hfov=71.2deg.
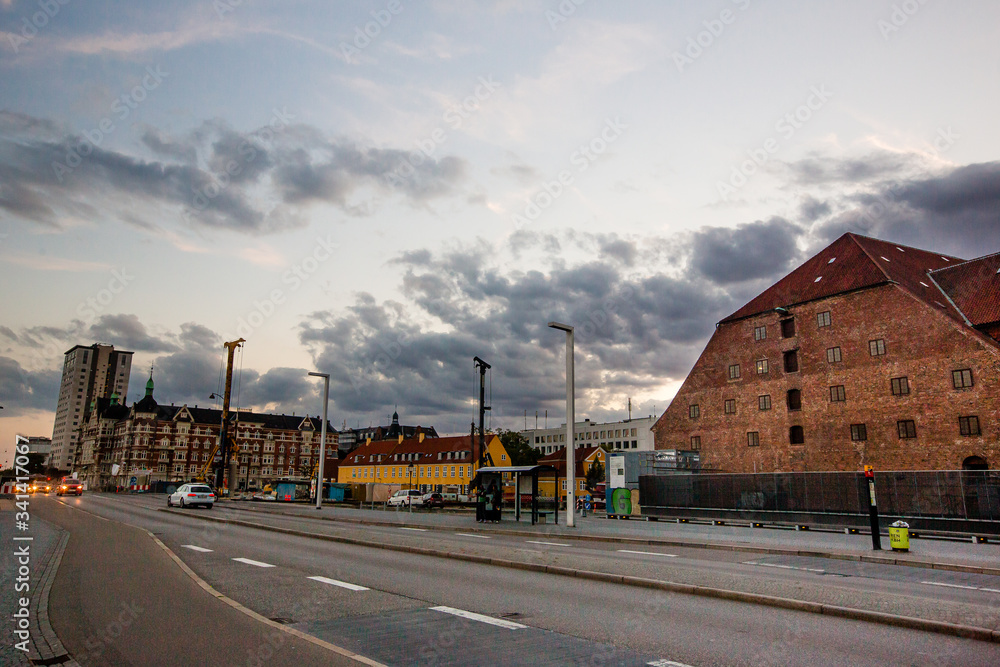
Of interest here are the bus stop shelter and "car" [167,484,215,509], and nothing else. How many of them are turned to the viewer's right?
0

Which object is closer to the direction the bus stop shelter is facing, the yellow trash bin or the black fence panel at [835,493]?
the yellow trash bin

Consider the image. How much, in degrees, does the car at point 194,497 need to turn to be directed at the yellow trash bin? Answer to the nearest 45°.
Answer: approximately 180°

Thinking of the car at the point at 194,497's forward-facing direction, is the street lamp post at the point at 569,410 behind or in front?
behind

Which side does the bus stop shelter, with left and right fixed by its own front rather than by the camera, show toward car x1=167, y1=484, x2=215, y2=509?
right

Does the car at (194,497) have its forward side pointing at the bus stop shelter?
no

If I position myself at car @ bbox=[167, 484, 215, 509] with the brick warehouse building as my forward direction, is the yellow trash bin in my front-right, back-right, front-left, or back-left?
front-right

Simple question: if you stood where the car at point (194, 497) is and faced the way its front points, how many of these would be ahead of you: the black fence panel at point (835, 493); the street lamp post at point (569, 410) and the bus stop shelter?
0

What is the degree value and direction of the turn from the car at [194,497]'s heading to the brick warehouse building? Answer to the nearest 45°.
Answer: approximately 135° to its right

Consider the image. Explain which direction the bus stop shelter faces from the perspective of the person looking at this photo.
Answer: facing the viewer and to the left of the viewer

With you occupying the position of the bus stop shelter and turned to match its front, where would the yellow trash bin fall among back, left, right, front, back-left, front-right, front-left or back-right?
left

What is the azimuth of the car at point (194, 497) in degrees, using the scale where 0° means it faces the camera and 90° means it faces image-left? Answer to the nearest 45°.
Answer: approximately 135°

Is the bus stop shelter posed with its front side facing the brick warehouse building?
no
